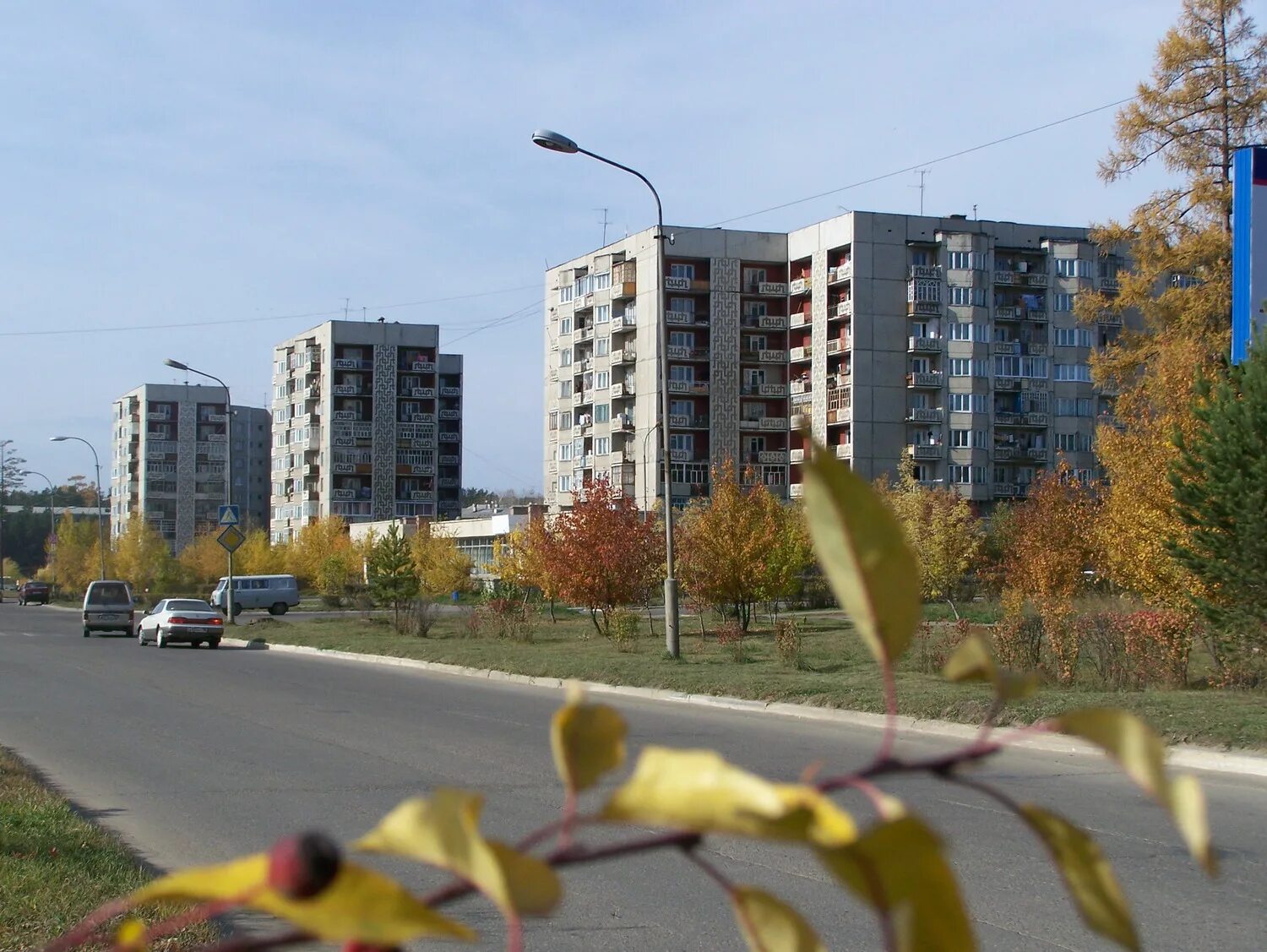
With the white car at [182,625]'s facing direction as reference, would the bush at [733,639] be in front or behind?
behind

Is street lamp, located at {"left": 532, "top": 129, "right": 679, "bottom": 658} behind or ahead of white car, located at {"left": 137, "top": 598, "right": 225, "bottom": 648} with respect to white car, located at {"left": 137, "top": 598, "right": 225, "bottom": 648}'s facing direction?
behind

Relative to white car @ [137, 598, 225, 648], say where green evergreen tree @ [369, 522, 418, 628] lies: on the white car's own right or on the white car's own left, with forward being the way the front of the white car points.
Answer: on the white car's own right

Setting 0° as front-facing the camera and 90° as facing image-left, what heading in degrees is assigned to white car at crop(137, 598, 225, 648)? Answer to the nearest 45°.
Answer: approximately 135°

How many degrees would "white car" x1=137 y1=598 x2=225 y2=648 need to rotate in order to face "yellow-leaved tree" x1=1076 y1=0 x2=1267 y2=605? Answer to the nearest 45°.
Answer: approximately 135° to its right

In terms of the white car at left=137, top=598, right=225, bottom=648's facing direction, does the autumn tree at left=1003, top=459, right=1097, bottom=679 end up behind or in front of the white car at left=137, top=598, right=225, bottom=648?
behind

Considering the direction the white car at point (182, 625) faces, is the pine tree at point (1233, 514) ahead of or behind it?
behind

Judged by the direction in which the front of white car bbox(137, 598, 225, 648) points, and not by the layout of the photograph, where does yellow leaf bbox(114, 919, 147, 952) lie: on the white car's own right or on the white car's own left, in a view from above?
on the white car's own left
